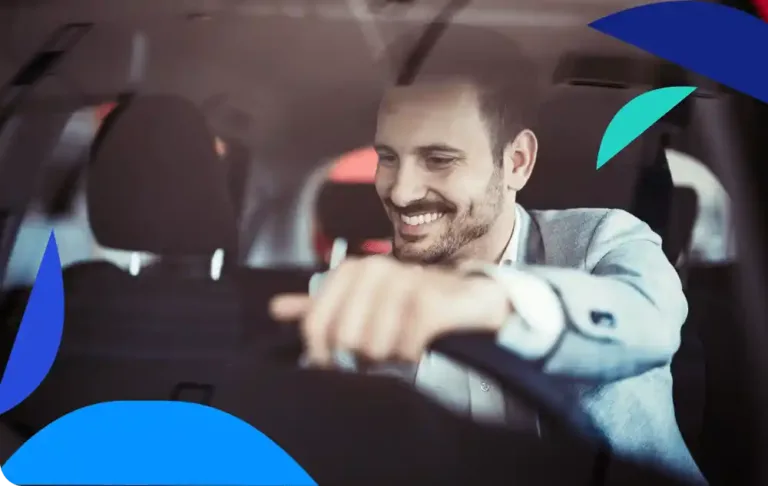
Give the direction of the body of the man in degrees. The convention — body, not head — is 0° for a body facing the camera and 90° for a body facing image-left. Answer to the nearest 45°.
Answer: approximately 45°

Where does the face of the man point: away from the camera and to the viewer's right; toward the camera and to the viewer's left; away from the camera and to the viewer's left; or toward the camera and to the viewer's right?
toward the camera and to the viewer's left
